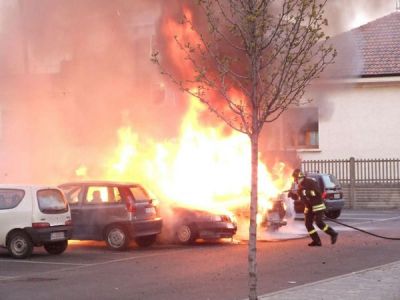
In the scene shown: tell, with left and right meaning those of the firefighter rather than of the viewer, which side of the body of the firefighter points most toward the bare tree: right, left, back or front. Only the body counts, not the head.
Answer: left

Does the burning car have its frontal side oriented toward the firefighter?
no

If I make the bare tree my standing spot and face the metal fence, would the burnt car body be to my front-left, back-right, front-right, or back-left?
front-left

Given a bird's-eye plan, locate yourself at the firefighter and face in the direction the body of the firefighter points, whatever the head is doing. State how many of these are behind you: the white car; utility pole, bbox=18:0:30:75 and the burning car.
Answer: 0

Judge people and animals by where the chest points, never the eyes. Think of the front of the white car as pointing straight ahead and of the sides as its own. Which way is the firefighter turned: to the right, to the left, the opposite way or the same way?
the same way

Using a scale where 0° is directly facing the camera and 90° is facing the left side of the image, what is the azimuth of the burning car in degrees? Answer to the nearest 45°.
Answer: approximately 135°

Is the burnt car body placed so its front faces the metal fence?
no

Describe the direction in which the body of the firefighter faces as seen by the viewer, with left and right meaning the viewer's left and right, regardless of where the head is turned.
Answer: facing to the left of the viewer
